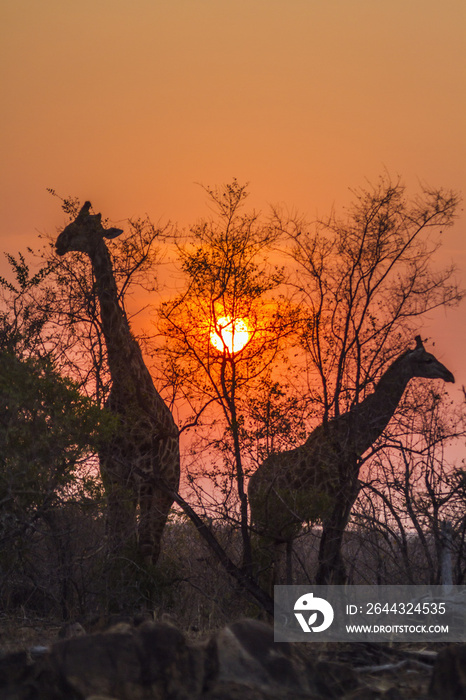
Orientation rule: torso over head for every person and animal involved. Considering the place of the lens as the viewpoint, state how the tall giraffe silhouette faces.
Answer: facing the viewer and to the left of the viewer

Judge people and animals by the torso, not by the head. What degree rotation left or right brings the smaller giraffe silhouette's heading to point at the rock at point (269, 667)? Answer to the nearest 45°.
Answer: approximately 90° to its right

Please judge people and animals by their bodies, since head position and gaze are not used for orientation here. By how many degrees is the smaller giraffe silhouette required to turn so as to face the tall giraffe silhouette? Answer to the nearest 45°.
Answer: approximately 180°

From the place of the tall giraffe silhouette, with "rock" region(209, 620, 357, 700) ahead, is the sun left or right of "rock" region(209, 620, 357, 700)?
left

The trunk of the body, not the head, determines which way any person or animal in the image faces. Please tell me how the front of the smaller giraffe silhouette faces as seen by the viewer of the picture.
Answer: facing to the right of the viewer

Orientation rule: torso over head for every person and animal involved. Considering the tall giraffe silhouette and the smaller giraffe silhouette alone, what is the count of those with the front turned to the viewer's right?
1

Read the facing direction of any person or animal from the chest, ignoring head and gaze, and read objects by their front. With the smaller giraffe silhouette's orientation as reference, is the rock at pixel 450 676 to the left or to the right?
on its right
